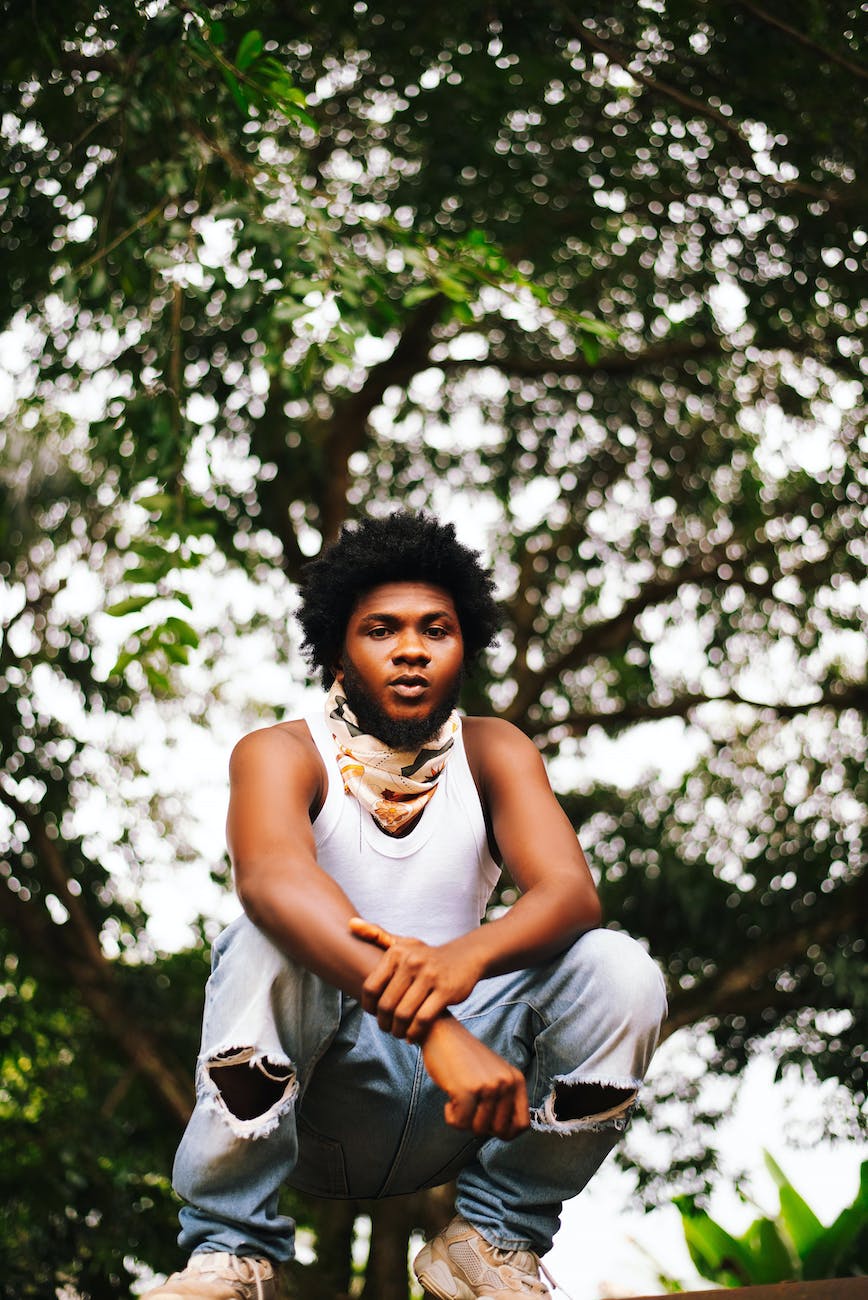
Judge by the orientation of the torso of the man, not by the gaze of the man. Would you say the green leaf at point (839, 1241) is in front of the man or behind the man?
behind

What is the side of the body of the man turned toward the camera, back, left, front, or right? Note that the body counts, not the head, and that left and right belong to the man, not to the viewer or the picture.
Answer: front

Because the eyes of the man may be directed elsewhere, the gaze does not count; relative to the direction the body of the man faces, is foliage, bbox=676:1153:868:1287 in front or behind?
behind
